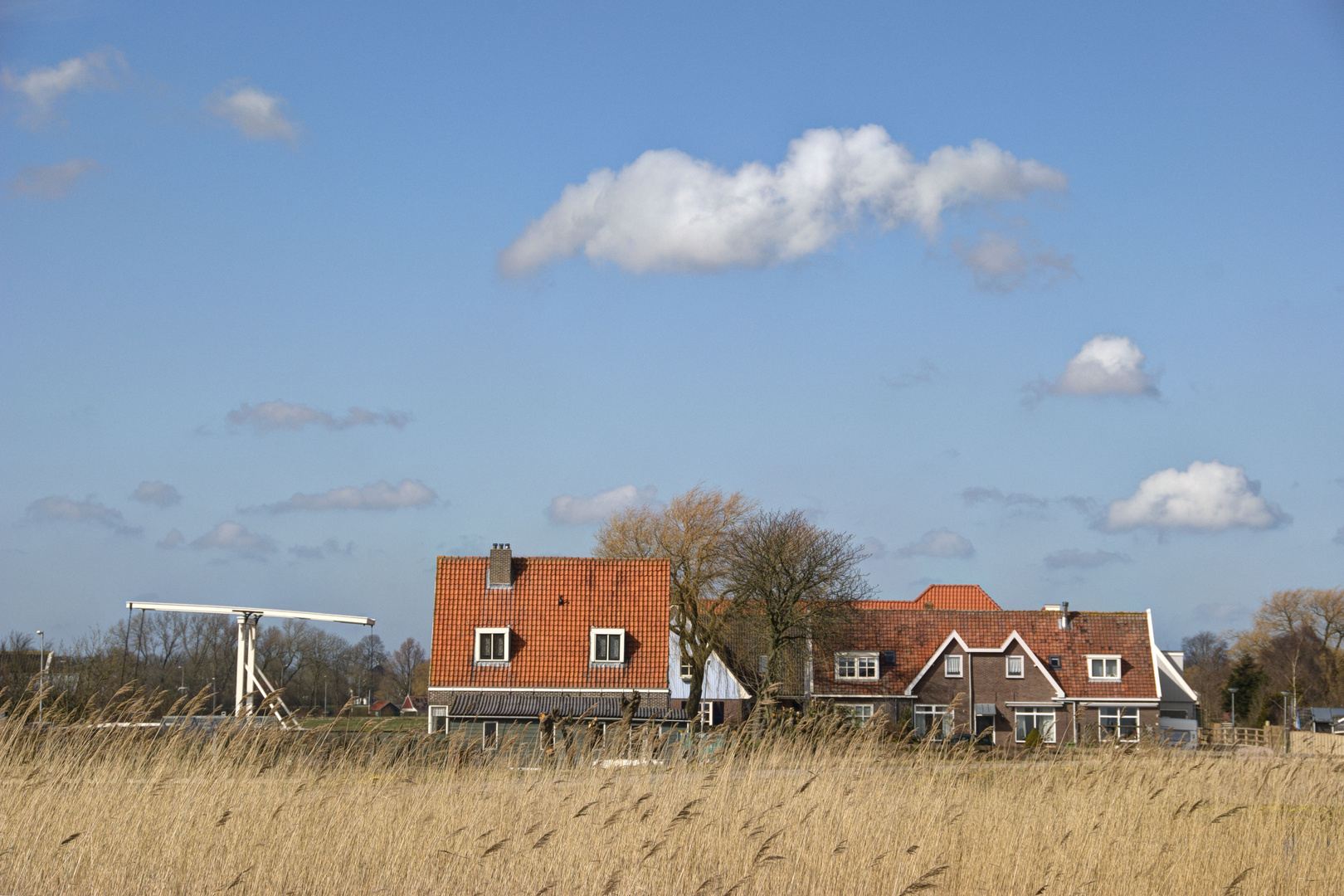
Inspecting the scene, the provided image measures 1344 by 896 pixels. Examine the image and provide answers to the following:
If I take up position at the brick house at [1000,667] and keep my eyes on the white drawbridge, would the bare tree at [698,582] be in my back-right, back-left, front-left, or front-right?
front-right

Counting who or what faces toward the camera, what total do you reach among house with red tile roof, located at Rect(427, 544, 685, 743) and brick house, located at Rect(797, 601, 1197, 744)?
2

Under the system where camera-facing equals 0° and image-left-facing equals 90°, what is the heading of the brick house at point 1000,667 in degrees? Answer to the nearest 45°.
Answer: approximately 0°

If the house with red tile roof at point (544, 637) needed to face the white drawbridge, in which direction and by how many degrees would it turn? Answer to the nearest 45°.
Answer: approximately 45° to its right

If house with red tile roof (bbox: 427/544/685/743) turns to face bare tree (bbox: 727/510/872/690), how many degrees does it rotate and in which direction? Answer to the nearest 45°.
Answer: approximately 135° to its left

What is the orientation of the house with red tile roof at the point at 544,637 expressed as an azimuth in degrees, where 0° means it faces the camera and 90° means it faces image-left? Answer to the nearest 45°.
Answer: approximately 0°

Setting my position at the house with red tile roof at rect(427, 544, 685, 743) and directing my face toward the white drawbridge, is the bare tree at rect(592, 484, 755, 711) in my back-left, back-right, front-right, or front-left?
back-right

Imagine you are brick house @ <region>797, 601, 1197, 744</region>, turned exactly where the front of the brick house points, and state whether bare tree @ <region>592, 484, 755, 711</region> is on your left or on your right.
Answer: on your right

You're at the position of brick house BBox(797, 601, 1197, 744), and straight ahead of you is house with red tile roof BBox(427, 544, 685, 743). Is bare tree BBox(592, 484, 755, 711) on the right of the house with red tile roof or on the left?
right

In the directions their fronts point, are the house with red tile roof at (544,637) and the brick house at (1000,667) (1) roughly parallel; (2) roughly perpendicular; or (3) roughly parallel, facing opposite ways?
roughly parallel

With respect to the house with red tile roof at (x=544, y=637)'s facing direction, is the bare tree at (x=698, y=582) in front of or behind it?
behind
